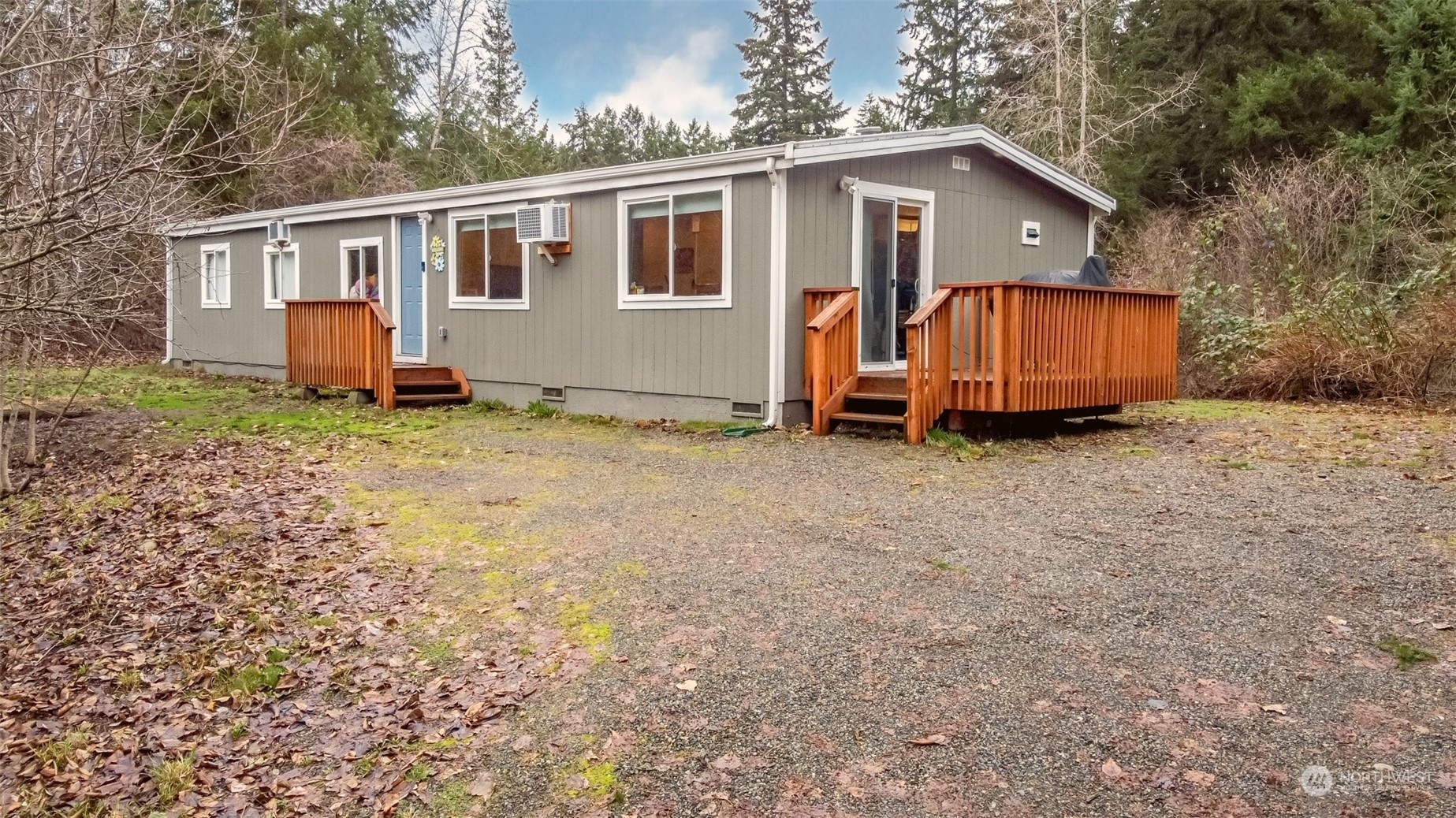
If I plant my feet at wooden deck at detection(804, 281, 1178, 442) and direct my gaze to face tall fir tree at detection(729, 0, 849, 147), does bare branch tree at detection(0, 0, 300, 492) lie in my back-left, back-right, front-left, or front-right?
back-left

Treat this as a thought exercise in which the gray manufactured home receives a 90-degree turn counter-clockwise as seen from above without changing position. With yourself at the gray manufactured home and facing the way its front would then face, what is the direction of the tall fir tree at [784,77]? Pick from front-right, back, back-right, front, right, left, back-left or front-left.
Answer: back-left

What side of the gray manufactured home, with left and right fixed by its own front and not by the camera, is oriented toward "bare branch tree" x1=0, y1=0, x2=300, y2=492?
front

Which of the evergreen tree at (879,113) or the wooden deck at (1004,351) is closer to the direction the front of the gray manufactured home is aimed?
the wooden deck

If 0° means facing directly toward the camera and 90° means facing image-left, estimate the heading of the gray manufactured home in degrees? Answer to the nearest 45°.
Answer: approximately 45°

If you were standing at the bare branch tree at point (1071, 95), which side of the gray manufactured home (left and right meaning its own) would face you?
back

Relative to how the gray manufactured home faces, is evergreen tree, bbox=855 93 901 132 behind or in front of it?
behind

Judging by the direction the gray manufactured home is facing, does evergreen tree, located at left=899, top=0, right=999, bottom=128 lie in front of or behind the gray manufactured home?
behind
